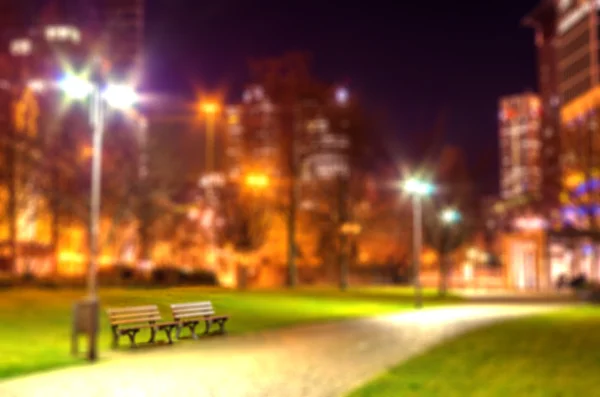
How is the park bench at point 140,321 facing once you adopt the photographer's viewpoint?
facing the viewer and to the right of the viewer

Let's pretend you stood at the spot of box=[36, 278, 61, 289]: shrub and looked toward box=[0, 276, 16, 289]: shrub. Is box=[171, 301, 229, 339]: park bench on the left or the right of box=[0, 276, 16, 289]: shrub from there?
left

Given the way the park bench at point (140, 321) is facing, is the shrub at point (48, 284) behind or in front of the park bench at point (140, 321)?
behind

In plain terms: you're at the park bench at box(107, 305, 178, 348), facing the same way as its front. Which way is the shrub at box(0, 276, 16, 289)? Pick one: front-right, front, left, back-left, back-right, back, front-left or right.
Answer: back-left

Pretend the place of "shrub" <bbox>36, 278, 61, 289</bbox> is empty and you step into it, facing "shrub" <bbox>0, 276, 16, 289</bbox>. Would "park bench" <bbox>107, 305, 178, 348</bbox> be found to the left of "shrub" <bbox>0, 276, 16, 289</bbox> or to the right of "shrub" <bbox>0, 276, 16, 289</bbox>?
left
